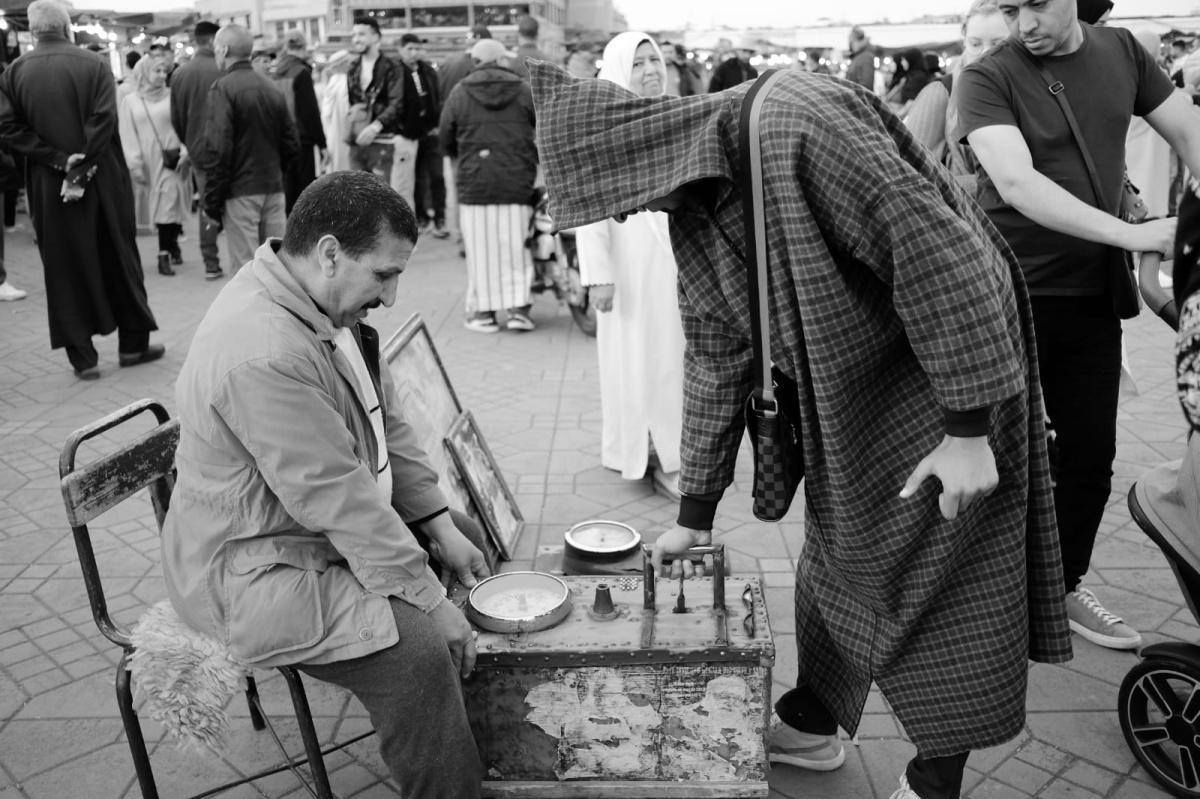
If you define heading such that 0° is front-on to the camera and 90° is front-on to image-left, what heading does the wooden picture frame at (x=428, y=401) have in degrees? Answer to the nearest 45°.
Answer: approximately 315°

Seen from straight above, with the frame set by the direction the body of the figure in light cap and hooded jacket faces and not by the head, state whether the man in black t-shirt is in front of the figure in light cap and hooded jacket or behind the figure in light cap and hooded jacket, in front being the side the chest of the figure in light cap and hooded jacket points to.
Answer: behind

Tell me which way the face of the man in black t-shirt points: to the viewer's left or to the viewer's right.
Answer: to the viewer's left

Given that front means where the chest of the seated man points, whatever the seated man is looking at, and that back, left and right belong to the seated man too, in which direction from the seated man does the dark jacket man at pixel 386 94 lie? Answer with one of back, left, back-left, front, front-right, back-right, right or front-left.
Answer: left

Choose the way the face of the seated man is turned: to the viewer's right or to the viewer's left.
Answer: to the viewer's right

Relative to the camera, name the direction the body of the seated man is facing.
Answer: to the viewer's right

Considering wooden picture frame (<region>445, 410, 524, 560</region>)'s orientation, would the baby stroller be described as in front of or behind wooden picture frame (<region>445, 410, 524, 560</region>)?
in front
